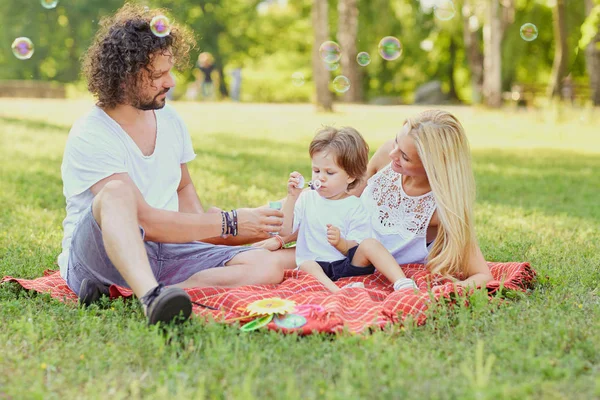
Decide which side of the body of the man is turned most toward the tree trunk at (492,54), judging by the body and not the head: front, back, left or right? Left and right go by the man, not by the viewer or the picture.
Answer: left

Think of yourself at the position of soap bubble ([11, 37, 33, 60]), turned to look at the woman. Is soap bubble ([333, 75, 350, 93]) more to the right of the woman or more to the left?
left

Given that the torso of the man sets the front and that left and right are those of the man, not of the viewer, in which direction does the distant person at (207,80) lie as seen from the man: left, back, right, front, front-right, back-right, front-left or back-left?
back-left

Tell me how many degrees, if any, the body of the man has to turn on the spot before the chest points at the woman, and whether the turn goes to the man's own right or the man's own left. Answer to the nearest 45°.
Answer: approximately 45° to the man's own left

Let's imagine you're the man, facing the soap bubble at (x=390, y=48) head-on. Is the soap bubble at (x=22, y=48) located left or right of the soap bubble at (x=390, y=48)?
left

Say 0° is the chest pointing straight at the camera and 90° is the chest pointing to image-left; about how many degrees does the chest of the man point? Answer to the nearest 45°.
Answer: approximately 315°

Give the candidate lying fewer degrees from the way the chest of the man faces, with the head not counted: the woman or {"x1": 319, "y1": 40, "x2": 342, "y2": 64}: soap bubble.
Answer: the woman

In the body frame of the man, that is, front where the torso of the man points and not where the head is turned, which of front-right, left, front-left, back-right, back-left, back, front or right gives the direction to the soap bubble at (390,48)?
left

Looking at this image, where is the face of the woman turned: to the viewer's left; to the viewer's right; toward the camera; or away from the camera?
to the viewer's left

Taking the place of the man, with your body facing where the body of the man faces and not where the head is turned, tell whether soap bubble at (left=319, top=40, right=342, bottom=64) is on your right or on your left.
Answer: on your left

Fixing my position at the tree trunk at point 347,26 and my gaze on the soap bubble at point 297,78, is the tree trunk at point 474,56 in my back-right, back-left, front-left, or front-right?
back-left

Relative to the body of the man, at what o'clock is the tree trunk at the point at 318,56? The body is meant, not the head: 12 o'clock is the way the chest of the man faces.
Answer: The tree trunk is roughly at 8 o'clock from the man.

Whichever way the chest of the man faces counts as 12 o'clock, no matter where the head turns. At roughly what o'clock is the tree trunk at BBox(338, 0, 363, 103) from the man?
The tree trunk is roughly at 8 o'clock from the man.

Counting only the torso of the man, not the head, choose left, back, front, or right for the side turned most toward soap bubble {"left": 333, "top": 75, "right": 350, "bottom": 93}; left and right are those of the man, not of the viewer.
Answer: left
